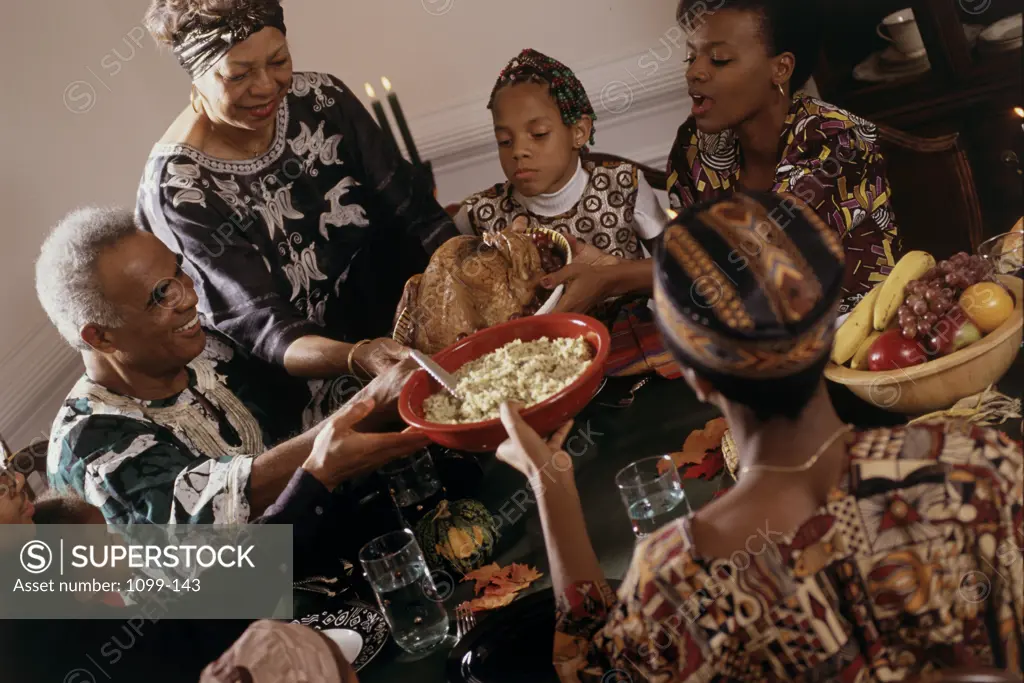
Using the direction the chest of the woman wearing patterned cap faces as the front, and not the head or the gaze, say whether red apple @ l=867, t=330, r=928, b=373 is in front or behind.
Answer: in front

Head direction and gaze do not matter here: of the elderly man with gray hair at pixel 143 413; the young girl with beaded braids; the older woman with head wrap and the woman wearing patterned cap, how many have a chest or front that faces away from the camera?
1

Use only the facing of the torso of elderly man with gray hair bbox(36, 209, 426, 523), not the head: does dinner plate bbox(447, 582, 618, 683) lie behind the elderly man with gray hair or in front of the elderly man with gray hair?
in front

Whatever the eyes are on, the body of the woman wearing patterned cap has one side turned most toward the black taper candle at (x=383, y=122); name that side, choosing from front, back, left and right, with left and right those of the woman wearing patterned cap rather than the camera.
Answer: front

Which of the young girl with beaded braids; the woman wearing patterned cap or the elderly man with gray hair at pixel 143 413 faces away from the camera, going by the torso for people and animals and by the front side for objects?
the woman wearing patterned cap

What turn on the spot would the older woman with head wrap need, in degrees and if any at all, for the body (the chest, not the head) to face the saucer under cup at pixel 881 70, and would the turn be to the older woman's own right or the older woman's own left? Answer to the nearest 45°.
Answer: approximately 45° to the older woman's own left

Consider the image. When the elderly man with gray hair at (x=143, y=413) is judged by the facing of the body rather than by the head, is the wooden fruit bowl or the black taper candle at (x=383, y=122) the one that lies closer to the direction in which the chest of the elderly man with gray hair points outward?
the wooden fruit bowl

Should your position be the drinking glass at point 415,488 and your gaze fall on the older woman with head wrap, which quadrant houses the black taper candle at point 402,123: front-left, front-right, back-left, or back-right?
front-right

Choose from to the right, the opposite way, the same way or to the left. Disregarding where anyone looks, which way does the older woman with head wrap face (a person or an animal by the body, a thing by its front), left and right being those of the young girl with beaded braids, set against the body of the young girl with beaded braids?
to the left

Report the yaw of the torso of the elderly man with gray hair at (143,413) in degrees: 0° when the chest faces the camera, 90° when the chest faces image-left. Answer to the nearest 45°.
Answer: approximately 315°

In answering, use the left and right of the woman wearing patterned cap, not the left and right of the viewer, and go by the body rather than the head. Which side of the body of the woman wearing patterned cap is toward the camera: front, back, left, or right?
back

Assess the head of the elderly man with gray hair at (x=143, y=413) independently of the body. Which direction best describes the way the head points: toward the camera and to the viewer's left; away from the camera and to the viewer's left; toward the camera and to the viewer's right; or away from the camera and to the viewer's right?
toward the camera and to the viewer's right

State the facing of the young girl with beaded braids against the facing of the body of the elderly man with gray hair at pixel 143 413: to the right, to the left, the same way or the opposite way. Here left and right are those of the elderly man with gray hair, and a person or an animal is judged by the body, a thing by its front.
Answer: to the right

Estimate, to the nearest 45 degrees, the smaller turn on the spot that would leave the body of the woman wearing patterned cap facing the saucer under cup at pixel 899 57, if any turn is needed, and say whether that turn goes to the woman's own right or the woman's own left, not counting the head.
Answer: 0° — they already face it

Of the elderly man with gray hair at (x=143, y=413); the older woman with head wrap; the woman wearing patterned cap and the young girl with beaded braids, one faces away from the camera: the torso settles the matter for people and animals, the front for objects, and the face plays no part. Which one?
the woman wearing patterned cap
